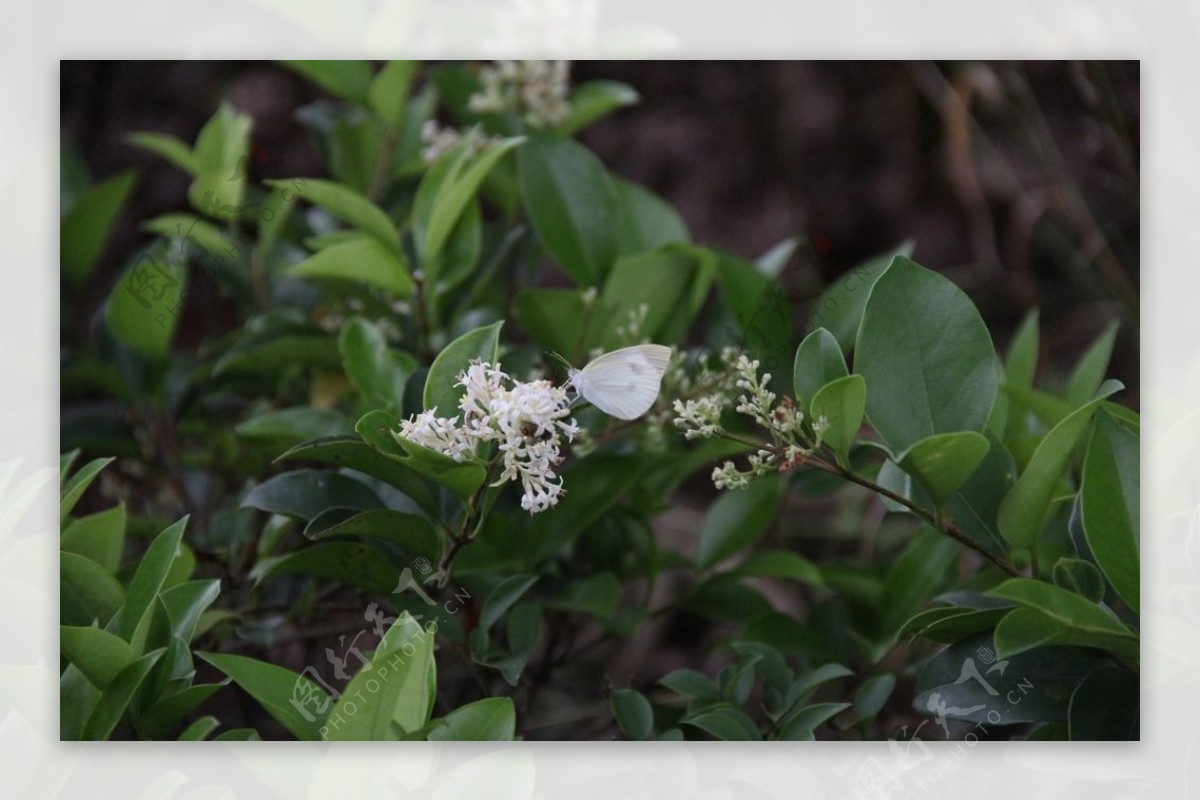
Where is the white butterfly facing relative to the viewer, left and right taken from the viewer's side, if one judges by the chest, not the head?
facing to the left of the viewer
